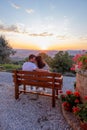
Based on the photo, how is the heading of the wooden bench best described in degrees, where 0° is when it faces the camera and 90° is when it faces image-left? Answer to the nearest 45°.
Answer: approximately 225°

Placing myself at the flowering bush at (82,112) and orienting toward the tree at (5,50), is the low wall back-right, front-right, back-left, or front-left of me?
front-right

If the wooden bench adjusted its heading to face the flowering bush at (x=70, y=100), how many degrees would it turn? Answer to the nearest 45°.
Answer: approximately 90° to its right

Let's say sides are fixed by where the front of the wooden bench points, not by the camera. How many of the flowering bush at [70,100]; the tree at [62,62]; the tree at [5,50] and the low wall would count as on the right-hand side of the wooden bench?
2

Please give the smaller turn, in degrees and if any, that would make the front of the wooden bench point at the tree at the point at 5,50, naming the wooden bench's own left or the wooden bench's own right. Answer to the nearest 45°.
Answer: approximately 45° to the wooden bench's own left

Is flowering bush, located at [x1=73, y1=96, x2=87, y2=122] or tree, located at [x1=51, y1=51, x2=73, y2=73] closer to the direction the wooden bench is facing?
the tree

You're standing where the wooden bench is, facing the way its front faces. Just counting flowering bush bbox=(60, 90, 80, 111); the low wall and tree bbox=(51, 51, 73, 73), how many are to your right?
2

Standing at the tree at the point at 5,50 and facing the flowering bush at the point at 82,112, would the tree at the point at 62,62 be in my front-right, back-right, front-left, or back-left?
front-left

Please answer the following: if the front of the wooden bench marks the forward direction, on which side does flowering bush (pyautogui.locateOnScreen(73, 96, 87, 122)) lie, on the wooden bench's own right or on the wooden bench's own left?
on the wooden bench's own right
